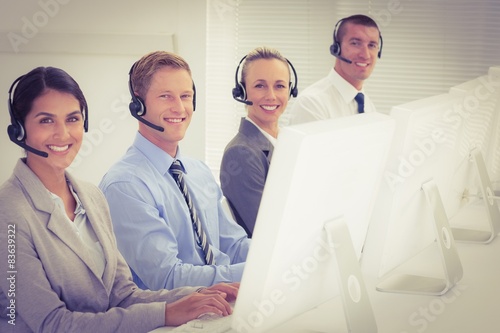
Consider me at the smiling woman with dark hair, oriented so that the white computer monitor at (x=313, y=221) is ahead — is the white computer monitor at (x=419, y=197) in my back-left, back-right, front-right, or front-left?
front-left

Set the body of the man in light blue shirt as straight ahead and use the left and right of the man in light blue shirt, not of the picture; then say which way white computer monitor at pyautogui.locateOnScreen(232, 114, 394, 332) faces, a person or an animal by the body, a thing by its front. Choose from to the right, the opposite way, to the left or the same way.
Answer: the opposite way

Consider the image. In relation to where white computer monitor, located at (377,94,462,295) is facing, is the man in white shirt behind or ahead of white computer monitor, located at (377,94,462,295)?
ahead

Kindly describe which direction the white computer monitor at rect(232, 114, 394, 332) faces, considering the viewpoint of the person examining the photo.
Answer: facing away from the viewer and to the left of the viewer

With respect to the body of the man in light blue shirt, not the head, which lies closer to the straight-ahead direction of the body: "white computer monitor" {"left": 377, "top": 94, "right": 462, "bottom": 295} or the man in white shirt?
the white computer monitor

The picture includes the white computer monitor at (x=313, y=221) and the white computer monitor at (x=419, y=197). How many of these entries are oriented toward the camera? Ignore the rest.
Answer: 0

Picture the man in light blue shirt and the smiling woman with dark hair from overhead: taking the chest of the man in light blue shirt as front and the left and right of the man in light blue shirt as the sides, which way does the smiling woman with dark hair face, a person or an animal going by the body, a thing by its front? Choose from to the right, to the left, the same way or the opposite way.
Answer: the same way

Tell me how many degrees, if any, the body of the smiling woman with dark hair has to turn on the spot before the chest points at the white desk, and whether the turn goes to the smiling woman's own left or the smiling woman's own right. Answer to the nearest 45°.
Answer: approximately 45° to the smiling woman's own left

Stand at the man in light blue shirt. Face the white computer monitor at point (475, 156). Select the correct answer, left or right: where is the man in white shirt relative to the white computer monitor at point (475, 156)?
left

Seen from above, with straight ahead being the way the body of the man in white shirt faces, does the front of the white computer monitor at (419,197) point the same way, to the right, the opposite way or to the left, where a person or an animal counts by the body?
the opposite way

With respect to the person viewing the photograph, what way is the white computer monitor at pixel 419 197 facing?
facing away from the viewer and to the left of the viewer

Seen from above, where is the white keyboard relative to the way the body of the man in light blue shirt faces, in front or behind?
in front

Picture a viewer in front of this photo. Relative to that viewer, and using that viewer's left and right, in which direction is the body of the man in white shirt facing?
facing the viewer and to the right of the viewer

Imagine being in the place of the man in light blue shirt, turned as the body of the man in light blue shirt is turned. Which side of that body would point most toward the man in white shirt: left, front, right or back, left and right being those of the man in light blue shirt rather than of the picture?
left

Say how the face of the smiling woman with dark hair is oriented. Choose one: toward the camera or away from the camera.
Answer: toward the camera

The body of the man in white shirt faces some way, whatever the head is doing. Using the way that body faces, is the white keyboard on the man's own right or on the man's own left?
on the man's own right

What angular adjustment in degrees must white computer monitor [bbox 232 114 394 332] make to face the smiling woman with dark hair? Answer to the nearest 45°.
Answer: approximately 45° to its left
